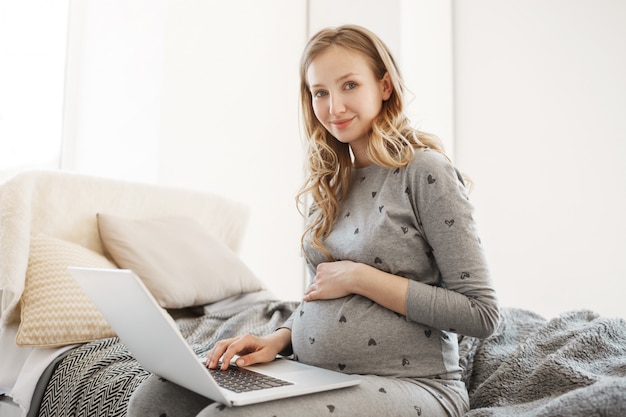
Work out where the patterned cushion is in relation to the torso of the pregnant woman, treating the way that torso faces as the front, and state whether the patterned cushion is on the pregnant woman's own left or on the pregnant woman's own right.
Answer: on the pregnant woman's own right

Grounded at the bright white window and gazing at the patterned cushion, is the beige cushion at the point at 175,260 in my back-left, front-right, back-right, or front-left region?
front-left

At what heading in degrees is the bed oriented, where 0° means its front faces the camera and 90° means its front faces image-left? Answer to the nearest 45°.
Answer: approximately 315°

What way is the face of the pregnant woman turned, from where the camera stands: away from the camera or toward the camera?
toward the camera

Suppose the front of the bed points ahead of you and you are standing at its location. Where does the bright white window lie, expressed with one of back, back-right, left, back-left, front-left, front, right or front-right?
back

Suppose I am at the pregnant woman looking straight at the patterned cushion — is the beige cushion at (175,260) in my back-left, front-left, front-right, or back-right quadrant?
front-right

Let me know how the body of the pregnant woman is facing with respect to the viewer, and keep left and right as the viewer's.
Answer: facing the viewer and to the left of the viewer

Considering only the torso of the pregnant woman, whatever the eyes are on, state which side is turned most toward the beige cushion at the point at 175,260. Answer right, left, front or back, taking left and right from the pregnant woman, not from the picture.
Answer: right

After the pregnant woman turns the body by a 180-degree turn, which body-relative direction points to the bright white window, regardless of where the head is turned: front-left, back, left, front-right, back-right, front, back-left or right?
left
